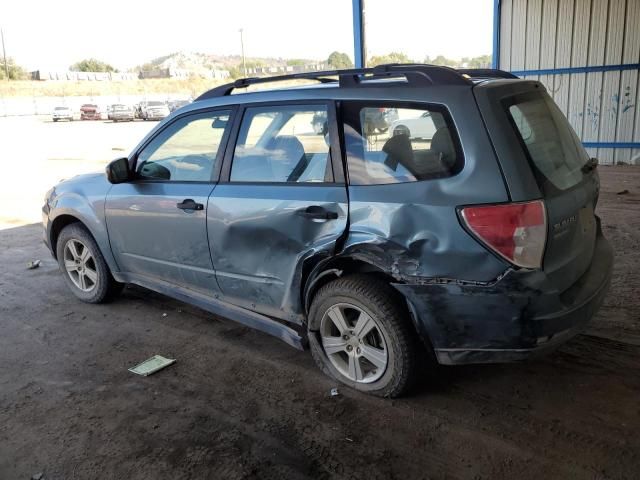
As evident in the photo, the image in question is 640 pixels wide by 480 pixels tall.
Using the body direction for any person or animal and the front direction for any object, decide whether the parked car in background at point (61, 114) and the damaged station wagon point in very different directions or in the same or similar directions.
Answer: very different directions

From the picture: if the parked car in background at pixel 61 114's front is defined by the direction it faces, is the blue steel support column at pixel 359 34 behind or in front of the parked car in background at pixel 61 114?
in front

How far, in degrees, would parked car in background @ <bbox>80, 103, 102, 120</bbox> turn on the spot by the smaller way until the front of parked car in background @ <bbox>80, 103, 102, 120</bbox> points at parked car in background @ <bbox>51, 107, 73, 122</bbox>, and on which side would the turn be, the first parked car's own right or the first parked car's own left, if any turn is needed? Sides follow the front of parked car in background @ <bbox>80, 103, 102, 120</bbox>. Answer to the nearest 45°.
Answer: approximately 90° to the first parked car's own right

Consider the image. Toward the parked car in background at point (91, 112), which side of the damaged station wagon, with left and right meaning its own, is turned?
front

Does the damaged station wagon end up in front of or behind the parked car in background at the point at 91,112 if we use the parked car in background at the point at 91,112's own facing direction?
in front

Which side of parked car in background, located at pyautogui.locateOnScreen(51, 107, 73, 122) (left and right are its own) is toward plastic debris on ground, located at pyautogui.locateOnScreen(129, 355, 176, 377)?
front

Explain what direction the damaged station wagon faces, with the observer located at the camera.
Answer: facing away from the viewer and to the left of the viewer

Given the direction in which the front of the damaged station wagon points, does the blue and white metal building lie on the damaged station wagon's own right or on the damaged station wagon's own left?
on the damaged station wagon's own right

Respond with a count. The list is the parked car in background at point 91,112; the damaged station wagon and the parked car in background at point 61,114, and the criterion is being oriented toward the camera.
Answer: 2

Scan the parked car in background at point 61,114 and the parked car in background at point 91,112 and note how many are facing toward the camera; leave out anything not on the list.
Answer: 2
